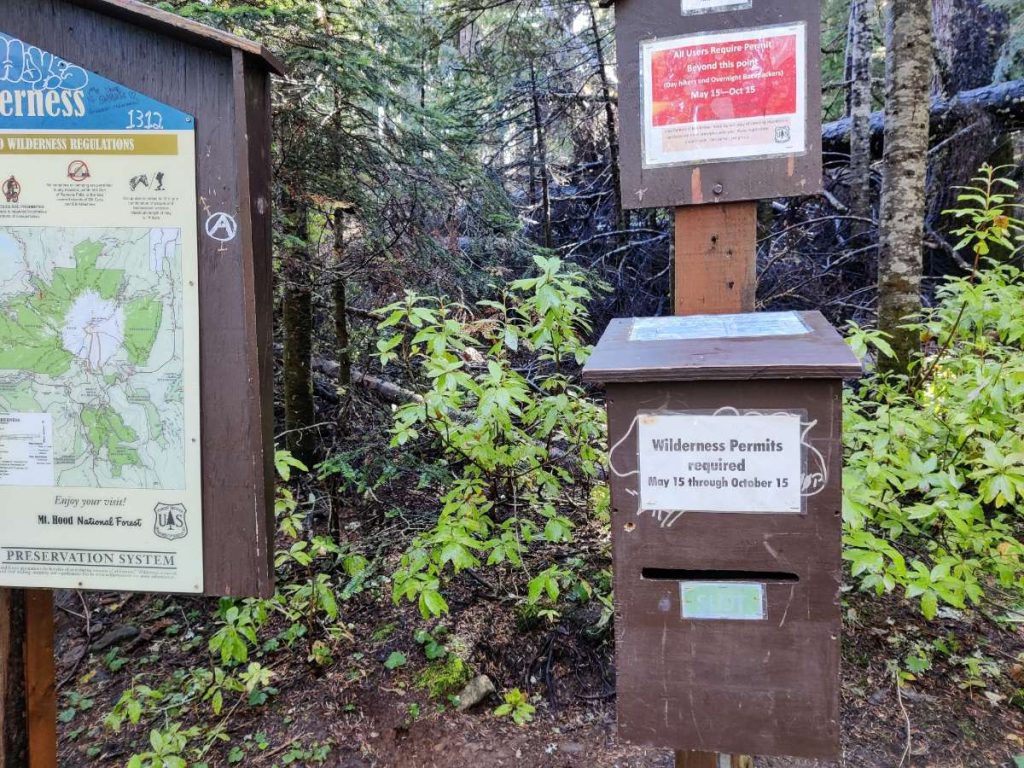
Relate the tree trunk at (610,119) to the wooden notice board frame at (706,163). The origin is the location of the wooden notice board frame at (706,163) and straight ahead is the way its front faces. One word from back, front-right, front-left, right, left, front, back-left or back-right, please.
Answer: back

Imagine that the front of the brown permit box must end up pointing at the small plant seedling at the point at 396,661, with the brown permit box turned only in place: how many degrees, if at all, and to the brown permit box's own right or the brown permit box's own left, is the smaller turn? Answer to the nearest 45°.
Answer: approximately 135° to the brown permit box's own right

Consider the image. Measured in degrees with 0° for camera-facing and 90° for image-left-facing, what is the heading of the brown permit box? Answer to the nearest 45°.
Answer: approximately 0°

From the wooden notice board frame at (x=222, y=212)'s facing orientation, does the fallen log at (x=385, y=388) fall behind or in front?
behind

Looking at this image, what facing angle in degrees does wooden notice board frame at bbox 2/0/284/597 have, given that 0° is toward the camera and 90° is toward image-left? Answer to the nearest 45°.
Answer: approximately 0°

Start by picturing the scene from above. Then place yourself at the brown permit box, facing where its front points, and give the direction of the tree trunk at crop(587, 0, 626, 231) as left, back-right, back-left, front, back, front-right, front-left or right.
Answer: back
